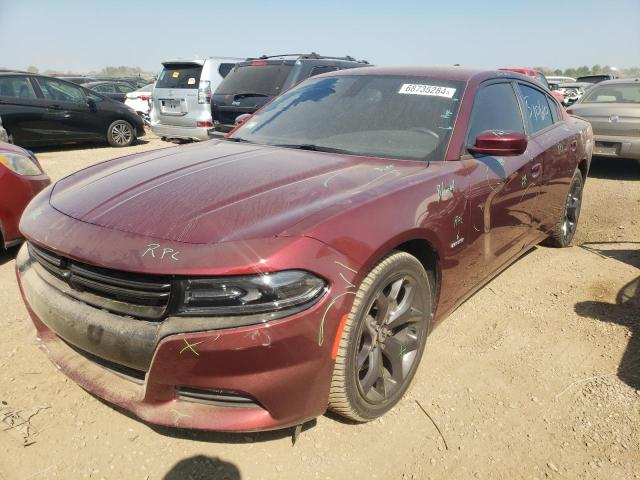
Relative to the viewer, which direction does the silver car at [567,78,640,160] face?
away from the camera

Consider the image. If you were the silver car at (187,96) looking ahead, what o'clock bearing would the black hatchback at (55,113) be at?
The black hatchback is roughly at 8 o'clock from the silver car.

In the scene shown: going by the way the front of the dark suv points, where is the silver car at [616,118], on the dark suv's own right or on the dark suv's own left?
on the dark suv's own right

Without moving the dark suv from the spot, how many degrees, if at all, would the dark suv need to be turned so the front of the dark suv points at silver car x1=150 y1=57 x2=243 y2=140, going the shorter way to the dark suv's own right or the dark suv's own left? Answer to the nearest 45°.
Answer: approximately 90° to the dark suv's own left

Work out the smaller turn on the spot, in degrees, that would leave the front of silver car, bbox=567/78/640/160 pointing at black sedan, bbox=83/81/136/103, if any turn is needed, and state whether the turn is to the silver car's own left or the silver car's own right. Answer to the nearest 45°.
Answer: approximately 90° to the silver car's own left

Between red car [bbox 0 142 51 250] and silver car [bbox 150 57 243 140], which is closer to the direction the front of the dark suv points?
the silver car

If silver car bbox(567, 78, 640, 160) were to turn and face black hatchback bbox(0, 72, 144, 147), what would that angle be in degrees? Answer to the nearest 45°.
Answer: approximately 90° to its left

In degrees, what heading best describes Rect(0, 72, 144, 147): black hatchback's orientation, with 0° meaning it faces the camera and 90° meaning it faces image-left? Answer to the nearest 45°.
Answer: approximately 270°

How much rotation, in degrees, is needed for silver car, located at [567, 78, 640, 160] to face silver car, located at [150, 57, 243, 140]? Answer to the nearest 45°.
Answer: approximately 90° to its left

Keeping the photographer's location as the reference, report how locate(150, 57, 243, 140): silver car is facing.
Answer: facing away from the viewer and to the right of the viewer

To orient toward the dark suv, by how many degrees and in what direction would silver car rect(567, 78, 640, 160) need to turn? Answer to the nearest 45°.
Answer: approximately 135° to its left
